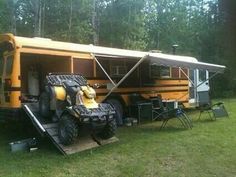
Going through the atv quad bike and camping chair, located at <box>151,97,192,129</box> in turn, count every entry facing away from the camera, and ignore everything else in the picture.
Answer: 0

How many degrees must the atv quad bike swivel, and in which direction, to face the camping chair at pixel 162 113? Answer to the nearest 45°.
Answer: approximately 90° to its left

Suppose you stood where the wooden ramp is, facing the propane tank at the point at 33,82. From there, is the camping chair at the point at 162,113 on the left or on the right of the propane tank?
right

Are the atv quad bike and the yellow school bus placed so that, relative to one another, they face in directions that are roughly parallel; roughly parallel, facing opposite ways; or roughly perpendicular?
roughly perpendicular
